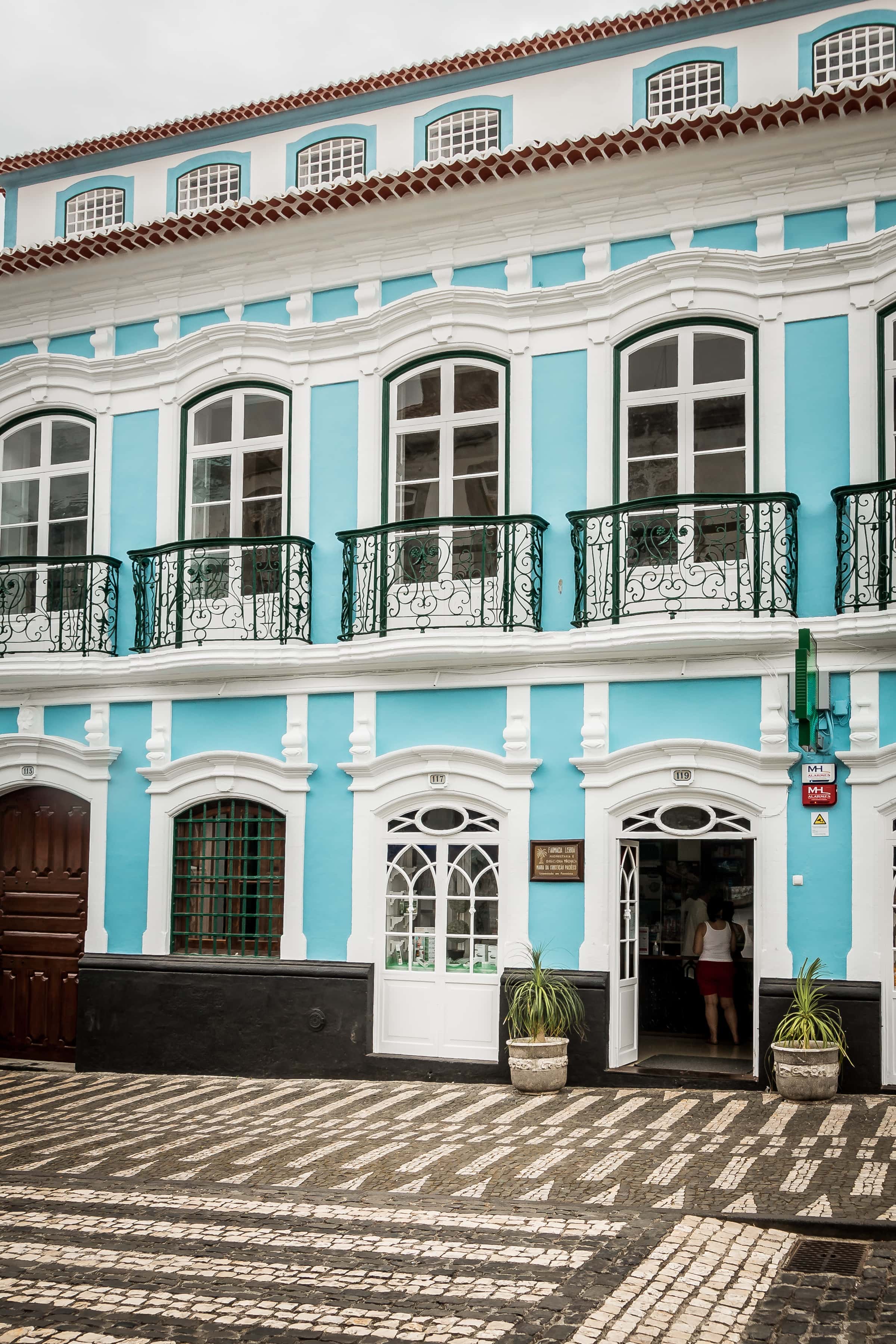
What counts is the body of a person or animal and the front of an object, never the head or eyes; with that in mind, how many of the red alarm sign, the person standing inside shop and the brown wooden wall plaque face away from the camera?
1

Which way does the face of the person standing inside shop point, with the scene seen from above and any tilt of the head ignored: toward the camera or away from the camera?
away from the camera

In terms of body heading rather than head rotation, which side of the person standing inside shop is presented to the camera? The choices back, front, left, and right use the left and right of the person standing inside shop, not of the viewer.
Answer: back

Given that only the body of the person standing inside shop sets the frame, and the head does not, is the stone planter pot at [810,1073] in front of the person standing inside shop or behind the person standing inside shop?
behind

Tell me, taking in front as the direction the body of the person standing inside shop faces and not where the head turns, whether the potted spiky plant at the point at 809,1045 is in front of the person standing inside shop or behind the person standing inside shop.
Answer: behind

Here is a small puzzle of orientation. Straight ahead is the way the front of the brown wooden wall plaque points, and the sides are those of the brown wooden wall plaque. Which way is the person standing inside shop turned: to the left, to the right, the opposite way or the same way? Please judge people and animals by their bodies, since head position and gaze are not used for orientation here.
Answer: the opposite way

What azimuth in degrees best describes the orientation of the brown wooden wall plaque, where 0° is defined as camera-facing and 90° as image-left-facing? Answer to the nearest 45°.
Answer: approximately 0°

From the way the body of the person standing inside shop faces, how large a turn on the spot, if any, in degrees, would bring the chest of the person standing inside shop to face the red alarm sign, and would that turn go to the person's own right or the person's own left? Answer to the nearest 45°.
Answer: approximately 180°

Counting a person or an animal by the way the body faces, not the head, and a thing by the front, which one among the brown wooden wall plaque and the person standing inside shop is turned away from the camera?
the person standing inside shop
